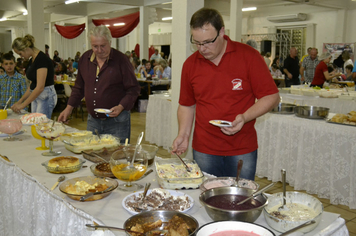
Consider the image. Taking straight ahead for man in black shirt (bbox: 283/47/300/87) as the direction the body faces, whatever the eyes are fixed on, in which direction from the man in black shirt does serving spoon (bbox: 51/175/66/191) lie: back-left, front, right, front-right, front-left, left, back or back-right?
front-right

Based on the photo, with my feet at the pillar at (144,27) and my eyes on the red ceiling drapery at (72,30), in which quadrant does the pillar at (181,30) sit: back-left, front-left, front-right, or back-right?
back-left

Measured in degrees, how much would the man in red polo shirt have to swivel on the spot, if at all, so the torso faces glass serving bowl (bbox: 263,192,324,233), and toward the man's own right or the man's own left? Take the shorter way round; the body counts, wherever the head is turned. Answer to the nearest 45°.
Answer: approximately 45° to the man's own left

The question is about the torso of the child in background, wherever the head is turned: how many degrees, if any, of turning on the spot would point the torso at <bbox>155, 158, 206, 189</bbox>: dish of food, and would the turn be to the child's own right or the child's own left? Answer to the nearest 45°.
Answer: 0° — they already face it

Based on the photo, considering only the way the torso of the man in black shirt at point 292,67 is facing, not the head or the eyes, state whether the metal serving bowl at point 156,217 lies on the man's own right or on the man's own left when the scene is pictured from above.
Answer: on the man's own right

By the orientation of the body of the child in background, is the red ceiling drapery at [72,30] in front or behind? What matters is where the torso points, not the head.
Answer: behind

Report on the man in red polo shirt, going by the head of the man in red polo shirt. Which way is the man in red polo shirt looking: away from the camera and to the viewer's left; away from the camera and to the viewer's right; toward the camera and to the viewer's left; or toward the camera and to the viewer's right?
toward the camera and to the viewer's left
